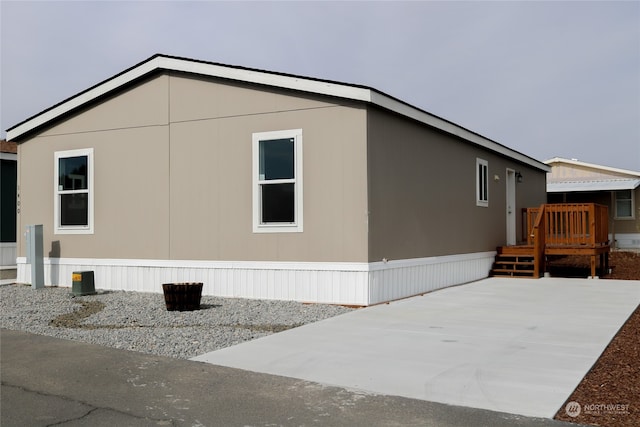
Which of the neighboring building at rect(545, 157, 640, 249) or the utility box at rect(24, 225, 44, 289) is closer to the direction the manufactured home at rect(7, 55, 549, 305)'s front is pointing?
the neighboring building

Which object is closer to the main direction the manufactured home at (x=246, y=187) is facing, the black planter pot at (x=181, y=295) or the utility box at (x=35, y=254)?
the black planter pot

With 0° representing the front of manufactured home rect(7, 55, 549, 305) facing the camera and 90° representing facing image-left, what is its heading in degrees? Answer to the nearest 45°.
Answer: approximately 315°

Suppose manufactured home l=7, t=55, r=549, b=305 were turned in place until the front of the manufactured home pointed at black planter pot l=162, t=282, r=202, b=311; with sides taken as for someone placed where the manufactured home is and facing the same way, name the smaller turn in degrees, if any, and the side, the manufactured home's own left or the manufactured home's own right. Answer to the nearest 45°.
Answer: approximately 90° to the manufactured home's own right

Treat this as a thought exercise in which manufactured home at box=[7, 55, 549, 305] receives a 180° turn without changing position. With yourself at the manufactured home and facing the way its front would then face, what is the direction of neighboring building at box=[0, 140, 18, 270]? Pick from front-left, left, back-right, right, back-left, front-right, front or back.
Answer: front

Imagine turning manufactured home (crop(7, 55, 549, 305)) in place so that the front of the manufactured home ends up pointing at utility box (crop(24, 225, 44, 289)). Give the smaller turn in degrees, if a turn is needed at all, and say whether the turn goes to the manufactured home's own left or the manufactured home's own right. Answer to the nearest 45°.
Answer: approximately 135° to the manufactured home's own right
